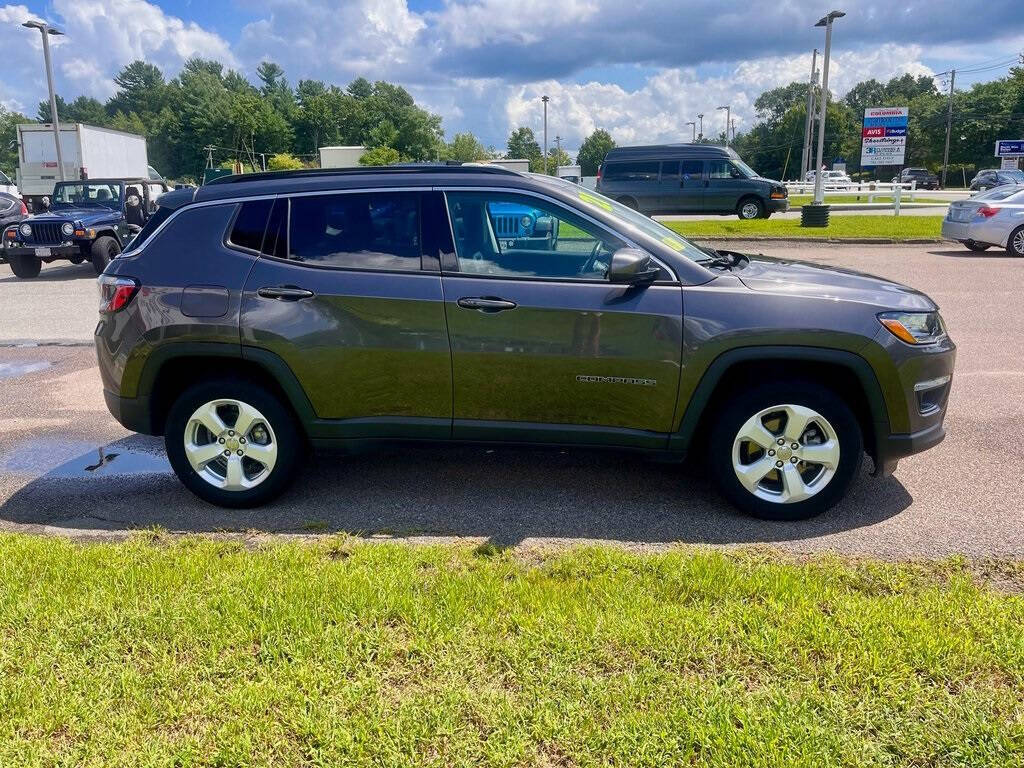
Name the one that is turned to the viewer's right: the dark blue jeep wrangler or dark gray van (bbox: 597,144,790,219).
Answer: the dark gray van

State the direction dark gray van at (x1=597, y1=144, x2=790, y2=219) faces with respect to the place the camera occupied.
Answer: facing to the right of the viewer

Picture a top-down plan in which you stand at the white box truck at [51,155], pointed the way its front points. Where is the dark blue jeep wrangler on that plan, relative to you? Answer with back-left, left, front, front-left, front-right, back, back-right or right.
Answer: back-right

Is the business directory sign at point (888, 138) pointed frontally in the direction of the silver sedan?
yes

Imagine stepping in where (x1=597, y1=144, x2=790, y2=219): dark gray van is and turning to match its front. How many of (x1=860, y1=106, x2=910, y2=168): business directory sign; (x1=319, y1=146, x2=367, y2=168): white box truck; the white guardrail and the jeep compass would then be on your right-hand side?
1

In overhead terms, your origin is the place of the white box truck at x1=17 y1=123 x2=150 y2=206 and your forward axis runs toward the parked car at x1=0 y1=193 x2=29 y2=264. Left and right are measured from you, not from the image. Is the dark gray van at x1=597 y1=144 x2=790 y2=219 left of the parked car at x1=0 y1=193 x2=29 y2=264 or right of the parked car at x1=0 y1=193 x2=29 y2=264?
left

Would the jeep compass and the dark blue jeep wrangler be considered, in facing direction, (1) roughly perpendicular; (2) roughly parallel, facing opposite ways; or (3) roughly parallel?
roughly perpendicular

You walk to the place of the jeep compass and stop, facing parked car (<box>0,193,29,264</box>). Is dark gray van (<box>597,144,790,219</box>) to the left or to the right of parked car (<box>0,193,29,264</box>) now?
right

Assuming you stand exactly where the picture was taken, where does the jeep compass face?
facing to the right of the viewer

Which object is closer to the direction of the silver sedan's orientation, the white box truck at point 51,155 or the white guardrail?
the white guardrail

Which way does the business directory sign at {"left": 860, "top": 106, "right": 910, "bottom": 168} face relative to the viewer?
toward the camera

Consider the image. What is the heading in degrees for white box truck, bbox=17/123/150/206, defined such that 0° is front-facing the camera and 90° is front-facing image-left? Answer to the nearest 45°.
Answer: approximately 225°

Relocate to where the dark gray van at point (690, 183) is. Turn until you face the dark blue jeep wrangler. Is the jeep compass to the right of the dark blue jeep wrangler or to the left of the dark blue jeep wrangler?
left

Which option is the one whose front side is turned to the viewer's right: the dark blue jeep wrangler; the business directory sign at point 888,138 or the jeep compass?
the jeep compass
